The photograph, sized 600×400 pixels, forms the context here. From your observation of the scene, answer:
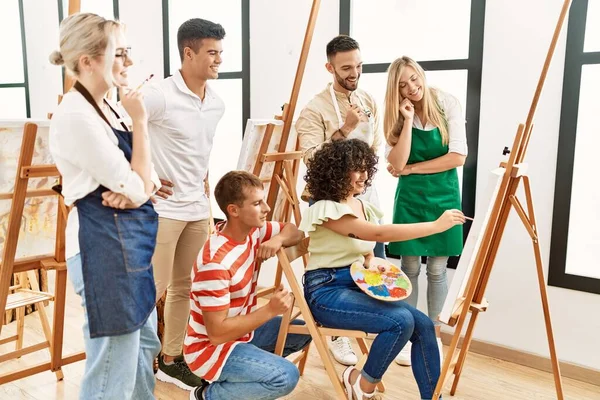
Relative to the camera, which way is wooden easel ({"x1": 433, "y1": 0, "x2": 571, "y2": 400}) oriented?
to the viewer's left

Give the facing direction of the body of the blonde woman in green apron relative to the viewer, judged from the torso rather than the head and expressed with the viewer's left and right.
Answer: facing the viewer

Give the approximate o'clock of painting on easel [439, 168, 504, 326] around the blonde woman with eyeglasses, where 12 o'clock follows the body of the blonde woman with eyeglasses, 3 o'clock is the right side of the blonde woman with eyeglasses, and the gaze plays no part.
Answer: The painting on easel is roughly at 12 o'clock from the blonde woman with eyeglasses.

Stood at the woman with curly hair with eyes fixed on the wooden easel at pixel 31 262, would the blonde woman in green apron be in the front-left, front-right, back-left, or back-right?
back-right

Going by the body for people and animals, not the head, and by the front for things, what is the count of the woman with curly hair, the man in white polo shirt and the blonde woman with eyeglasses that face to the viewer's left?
0

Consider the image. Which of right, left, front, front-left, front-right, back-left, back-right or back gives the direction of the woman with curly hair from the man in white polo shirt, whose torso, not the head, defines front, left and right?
front

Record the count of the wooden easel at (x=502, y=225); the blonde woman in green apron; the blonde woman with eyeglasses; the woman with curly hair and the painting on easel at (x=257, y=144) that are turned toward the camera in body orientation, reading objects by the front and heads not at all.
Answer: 1

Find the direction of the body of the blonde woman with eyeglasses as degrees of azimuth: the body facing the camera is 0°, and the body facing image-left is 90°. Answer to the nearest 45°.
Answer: approximately 270°

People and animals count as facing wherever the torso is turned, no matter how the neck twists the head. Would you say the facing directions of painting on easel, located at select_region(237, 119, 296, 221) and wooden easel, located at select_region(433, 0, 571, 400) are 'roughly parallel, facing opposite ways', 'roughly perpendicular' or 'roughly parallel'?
roughly parallel

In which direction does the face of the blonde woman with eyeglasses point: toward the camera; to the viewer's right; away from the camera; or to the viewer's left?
to the viewer's right

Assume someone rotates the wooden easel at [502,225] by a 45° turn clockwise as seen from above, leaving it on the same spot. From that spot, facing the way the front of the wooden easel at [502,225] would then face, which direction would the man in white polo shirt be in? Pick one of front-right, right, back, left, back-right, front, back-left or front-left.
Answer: front-left
